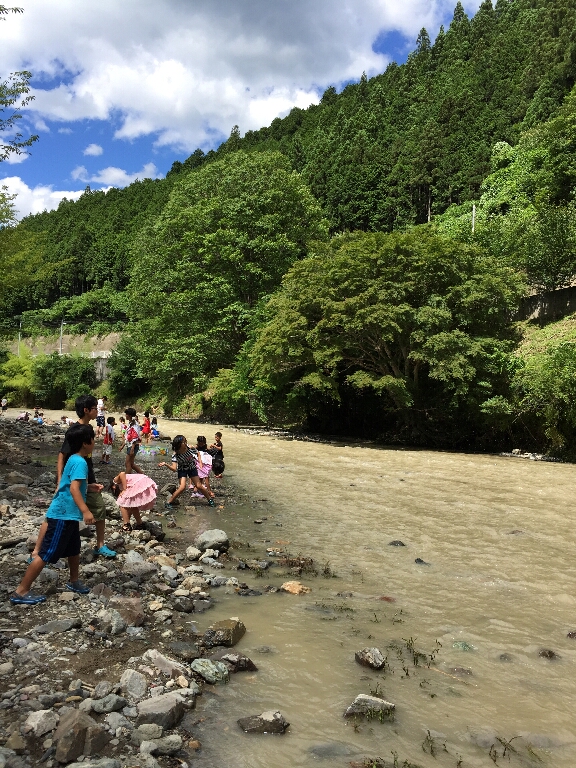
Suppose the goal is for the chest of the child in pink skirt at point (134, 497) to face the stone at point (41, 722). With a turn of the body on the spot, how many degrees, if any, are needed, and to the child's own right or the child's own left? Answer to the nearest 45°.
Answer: approximately 90° to the child's own left

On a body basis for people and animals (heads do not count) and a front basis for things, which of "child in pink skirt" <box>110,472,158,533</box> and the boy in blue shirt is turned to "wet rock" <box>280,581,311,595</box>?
the boy in blue shirt

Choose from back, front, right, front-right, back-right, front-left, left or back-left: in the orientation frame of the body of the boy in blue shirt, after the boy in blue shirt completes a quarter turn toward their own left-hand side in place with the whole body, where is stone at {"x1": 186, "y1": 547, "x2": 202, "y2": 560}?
front-right

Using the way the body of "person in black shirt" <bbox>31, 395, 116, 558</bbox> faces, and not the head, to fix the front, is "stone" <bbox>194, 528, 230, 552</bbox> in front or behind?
in front

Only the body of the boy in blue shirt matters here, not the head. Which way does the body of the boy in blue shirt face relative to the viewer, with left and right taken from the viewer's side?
facing to the right of the viewer

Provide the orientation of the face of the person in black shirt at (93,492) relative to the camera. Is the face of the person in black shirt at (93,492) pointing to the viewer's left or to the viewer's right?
to the viewer's right
